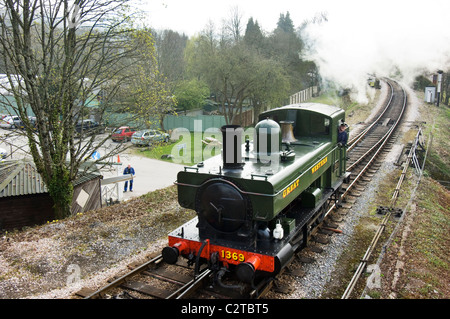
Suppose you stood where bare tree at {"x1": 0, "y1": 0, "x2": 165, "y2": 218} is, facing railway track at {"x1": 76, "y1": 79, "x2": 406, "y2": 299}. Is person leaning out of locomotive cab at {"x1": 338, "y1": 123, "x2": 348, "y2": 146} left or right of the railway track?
left

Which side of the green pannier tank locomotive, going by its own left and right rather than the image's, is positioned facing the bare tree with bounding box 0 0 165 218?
right
